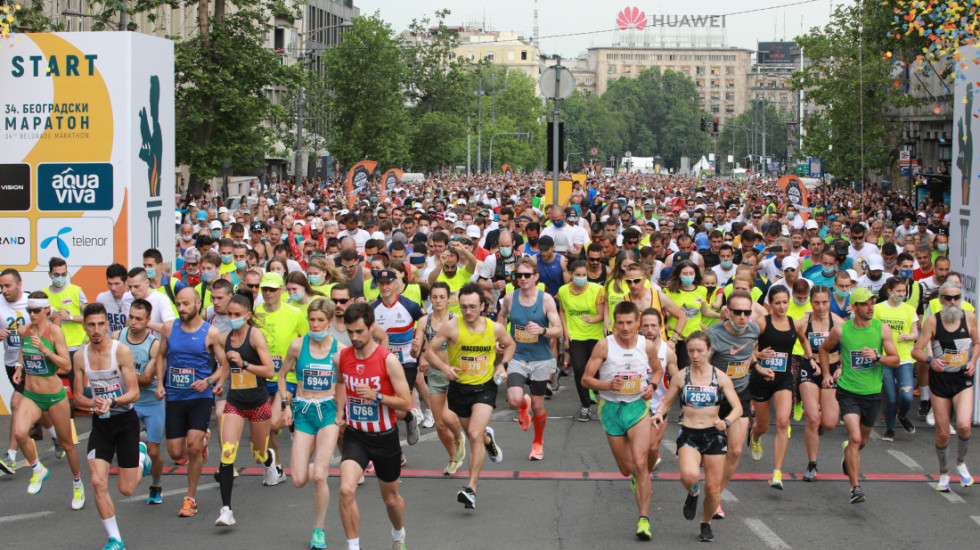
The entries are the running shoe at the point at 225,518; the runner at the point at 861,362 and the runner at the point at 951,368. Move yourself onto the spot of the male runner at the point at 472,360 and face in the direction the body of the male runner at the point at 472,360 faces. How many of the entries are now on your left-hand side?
2

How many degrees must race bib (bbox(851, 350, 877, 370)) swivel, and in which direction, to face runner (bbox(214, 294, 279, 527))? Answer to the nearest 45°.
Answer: approximately 45° to its right

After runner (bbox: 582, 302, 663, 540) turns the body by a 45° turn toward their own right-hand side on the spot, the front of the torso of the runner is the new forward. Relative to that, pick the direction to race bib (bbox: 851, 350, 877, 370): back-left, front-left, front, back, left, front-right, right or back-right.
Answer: back

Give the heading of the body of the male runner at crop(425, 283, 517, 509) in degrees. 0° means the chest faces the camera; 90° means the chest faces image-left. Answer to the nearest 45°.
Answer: approximately 0°

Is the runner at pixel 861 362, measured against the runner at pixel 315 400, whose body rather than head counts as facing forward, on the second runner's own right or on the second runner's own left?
on the second runner's own left
